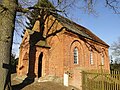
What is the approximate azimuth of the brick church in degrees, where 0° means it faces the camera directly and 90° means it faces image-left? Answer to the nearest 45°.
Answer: approximately 45°
